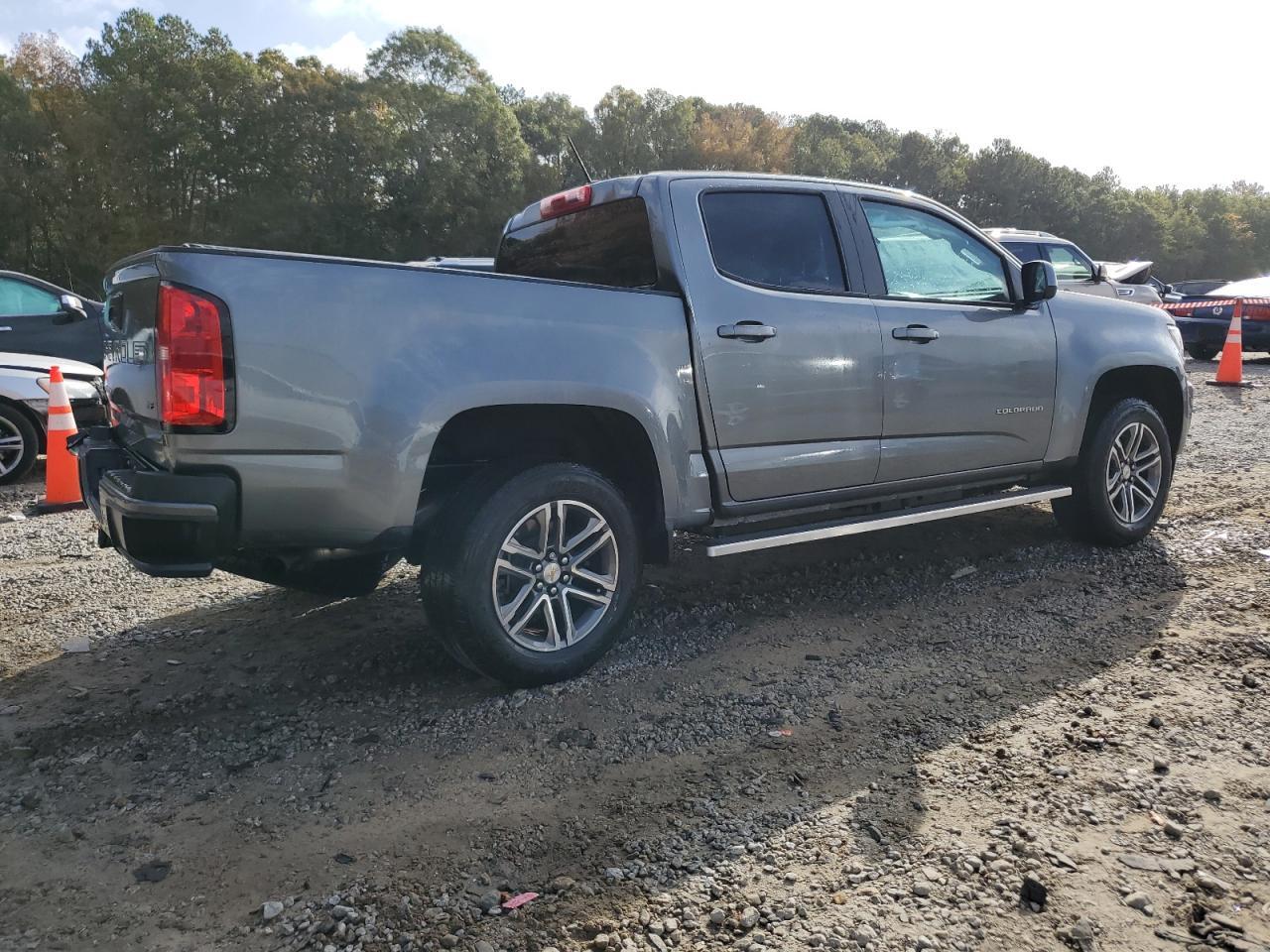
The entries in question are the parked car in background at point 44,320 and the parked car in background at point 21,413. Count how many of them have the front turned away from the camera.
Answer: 0

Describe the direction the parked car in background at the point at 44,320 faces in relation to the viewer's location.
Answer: facing to the right of the viewer

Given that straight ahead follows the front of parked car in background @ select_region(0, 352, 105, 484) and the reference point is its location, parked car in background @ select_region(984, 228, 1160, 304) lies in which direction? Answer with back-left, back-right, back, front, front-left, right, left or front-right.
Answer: front-left

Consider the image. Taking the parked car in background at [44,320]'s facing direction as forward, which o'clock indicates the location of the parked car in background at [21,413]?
the parked car in background at [21,413] is roughly at 3 o'clock from the parked car in background at [44,320].

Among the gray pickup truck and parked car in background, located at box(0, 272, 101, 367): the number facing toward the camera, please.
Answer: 0

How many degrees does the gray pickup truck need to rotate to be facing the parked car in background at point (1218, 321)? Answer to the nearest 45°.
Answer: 0° — it already faces it

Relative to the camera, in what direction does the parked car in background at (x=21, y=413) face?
facing the viewer and to the right of the viewer

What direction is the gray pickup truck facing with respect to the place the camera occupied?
facing away from the viewer and to the right of the viewer

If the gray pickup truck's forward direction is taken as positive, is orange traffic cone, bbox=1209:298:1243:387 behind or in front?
in front
